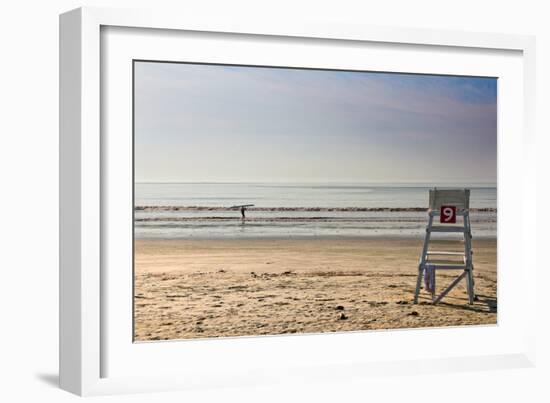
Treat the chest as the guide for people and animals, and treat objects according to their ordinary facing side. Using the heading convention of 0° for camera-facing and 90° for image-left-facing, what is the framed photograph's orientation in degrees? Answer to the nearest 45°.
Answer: approximately 315°
